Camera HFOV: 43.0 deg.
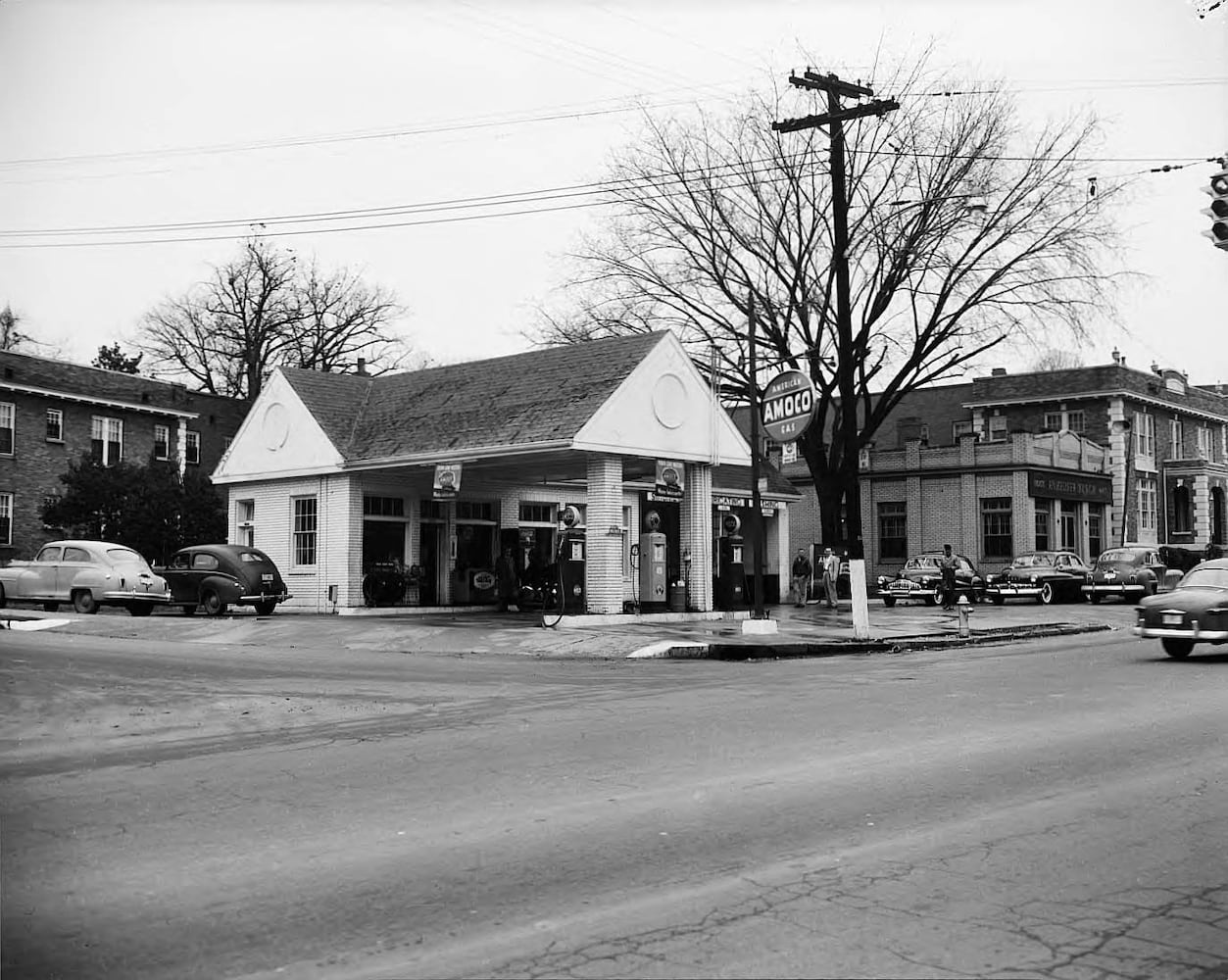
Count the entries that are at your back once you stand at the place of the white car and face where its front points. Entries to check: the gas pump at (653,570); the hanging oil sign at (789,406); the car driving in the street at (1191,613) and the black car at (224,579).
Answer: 4

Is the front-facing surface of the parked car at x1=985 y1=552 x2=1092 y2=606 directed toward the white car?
yes

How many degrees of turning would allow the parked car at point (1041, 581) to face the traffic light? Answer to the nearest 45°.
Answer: approximately 45° to its left

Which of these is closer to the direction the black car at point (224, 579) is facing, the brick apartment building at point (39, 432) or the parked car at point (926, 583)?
the brick apartment building

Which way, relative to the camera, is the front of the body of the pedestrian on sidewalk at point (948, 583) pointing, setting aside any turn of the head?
toward the camera

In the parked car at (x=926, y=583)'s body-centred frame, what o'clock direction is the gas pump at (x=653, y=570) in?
The gas pump is roughly at 11 o'clock from the parked car.

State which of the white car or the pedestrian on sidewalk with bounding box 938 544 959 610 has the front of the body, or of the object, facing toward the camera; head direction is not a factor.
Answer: the pedestrian on sidewalk

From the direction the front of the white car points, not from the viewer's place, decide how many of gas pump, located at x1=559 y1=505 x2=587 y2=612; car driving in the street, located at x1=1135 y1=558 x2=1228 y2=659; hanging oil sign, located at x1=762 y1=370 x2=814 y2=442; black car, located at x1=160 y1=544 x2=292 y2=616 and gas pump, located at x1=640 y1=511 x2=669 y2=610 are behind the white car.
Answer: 5

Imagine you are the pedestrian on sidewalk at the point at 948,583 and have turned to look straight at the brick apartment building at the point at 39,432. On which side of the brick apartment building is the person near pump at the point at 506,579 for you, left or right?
left

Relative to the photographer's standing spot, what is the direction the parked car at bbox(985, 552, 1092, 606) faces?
facing the viewer and to the left of the viewer

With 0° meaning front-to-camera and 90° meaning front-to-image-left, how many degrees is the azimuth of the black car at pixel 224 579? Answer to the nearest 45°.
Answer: approximately 135°

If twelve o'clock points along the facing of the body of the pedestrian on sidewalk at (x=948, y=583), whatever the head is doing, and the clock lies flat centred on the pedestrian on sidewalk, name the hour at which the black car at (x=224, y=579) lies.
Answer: The black car is roughly at 2 o'clock from the pedestrian on sidewalk.

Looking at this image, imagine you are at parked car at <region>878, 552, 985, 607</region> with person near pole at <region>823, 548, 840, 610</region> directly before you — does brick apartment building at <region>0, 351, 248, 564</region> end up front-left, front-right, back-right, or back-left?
front-right

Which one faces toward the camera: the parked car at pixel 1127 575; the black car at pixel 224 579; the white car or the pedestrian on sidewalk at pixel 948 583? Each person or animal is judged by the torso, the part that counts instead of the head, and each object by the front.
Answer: the pedestrian on sidewalk
